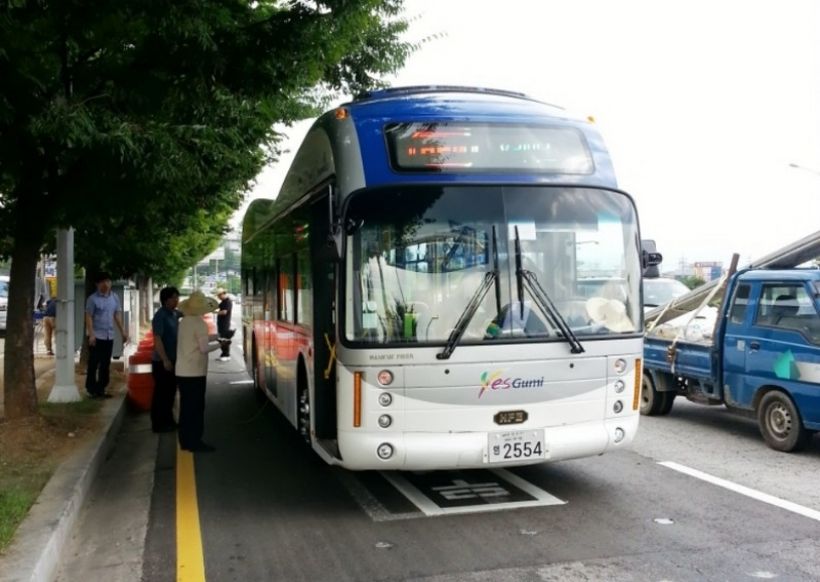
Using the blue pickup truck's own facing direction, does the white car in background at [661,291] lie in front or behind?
behind

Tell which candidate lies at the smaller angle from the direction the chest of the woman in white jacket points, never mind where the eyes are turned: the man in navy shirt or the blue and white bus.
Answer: the blue and white bus

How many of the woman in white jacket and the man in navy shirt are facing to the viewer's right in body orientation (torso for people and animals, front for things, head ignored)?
2

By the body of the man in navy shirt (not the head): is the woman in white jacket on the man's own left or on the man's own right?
on the man's own right

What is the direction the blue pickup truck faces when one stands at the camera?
facing the viewer and to the right of the viewer

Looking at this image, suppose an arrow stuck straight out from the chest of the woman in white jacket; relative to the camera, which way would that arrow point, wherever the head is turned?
to the viewer's right

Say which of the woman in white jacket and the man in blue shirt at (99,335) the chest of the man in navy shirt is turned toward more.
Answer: the woman in white jacket

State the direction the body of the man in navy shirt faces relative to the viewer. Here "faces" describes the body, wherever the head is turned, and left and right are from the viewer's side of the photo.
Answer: facing to the right of the viewer
